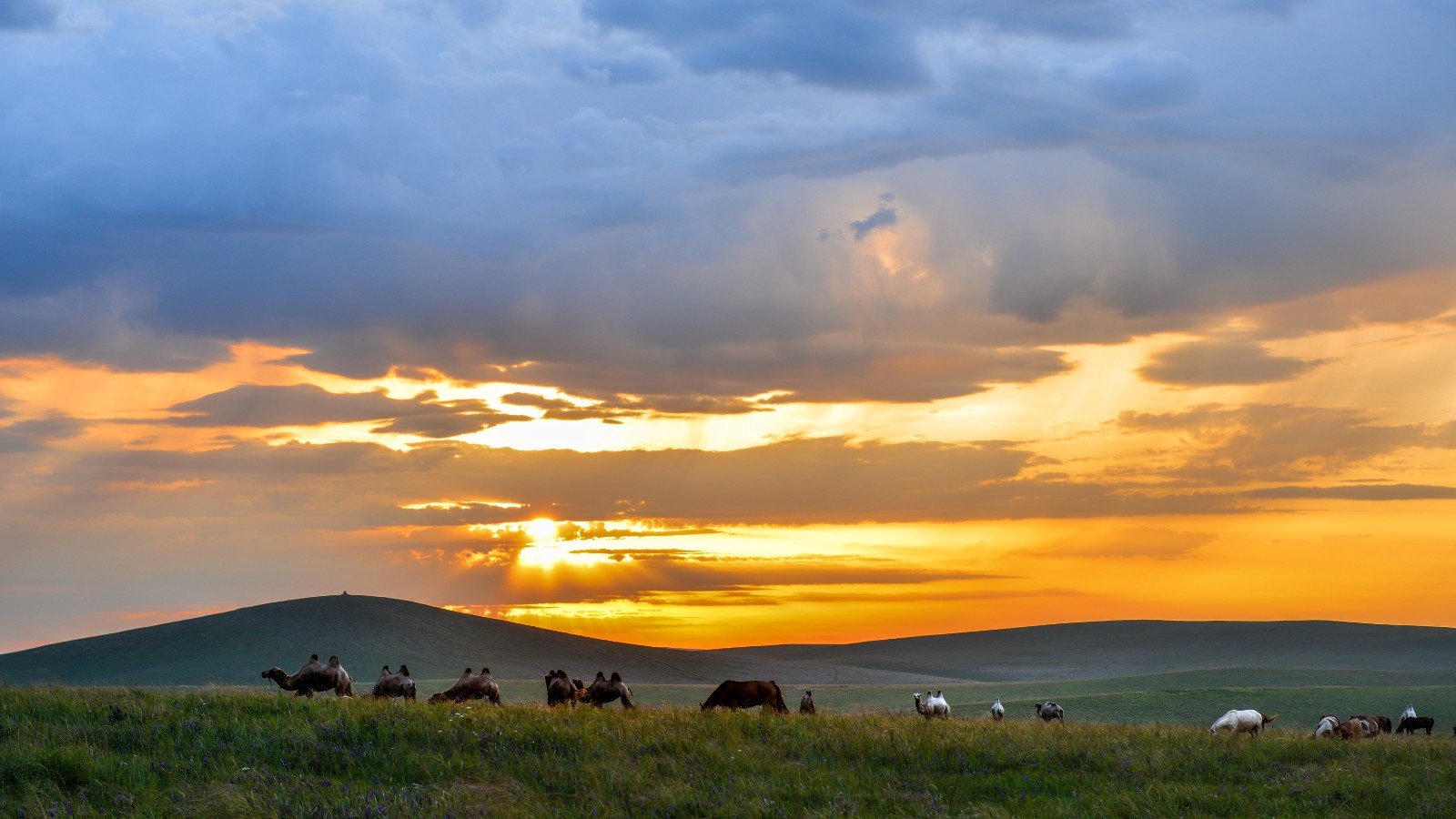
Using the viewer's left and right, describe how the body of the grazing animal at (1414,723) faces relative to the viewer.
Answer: facing to the left of the viewer

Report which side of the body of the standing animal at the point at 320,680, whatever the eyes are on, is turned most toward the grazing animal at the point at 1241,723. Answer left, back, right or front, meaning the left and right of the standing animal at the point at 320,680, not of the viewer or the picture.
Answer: back

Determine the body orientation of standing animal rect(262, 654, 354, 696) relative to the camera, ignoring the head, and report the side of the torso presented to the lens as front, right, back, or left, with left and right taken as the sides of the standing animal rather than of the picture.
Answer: left

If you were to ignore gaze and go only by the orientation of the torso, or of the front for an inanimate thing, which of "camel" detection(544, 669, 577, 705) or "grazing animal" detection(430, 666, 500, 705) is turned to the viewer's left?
the grazing animal

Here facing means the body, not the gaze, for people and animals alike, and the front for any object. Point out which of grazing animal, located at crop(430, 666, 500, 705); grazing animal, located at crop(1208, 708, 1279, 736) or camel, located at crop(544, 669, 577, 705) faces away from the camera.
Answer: the camel

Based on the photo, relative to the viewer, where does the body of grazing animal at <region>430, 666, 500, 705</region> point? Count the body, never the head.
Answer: to the viewer's left
